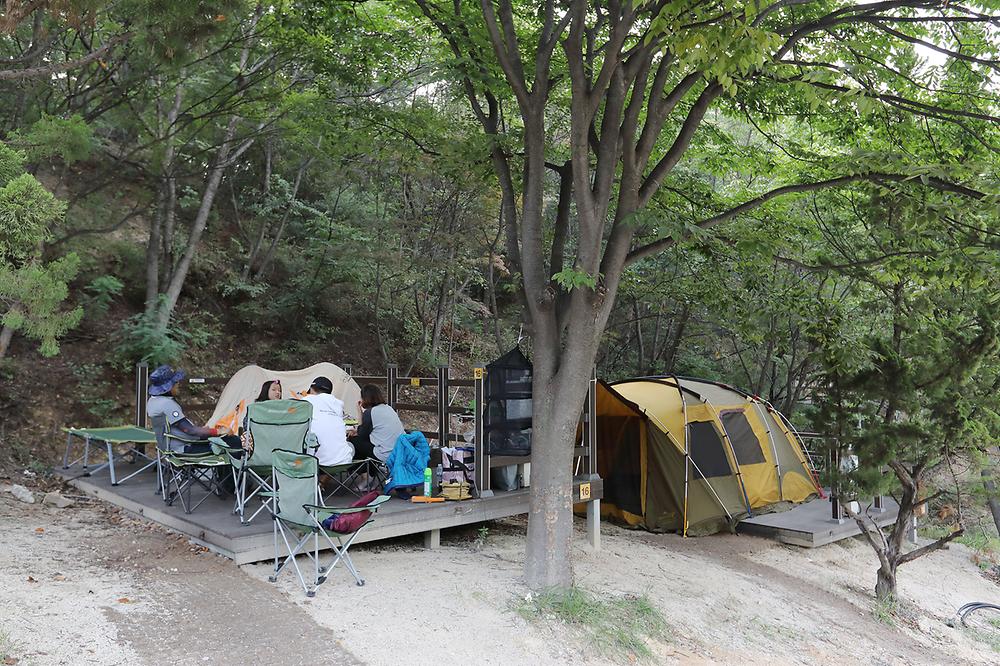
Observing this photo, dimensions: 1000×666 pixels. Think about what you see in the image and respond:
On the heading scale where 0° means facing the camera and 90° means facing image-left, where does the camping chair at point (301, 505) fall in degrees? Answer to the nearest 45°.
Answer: approximately 225°

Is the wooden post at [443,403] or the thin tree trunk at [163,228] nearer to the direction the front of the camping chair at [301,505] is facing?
the wooden post

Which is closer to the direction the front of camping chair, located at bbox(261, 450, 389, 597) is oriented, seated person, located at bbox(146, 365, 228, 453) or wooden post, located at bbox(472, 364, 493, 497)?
the wooden post

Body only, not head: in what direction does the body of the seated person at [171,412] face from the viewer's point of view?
to the viewer's right

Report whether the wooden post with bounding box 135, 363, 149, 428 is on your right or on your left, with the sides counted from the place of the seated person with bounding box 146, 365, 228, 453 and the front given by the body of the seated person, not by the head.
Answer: on your left

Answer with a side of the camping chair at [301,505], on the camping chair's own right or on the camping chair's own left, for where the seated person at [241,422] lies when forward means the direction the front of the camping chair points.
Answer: on the camping chair's own left

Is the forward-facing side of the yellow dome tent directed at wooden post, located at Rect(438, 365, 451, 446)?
yes

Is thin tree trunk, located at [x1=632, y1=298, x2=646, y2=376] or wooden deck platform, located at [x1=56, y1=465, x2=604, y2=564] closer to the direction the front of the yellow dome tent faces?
the wooden deck platform

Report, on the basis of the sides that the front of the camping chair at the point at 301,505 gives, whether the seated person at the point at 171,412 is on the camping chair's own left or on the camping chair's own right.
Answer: on the camping chair's own left

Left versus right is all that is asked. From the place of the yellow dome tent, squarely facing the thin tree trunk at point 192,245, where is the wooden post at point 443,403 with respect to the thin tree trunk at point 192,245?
left
